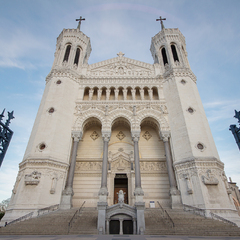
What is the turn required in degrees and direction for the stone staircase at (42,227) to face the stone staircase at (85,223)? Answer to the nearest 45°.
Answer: approximately 90° to its left

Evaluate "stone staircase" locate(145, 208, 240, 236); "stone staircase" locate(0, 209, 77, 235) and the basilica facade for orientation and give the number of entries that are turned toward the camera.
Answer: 3

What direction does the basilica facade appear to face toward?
toward the camera

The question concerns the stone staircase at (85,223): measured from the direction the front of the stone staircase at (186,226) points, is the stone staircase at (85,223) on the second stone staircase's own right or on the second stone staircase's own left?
on the second stone staircase's own right
